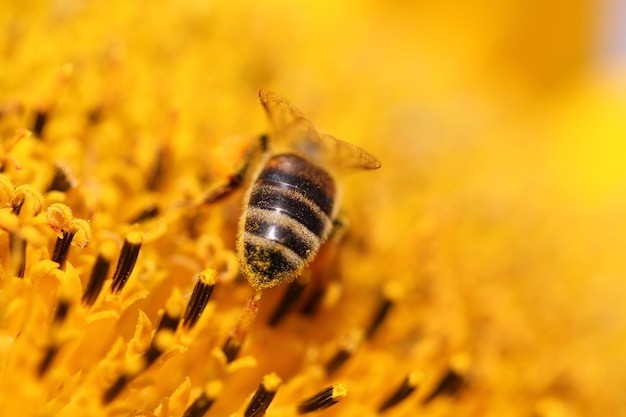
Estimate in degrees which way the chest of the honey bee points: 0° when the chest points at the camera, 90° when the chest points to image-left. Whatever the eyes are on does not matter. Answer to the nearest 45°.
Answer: approximately 180°
